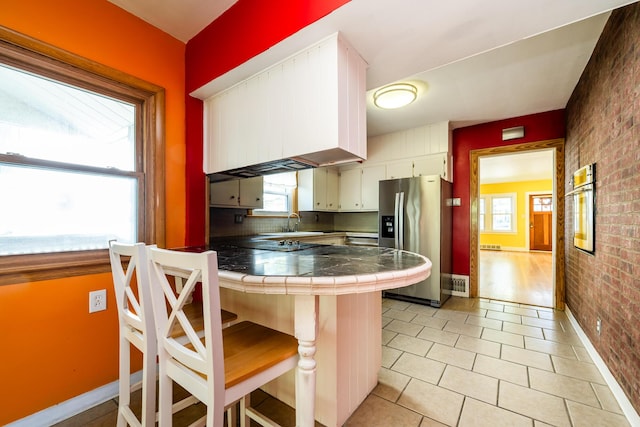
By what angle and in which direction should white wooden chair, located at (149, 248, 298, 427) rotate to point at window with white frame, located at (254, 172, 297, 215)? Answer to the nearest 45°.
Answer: approximately 45° to its left

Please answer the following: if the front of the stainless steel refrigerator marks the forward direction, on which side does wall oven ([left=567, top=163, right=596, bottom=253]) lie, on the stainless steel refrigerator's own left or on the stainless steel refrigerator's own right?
on the stainless steel refrigerator's own left

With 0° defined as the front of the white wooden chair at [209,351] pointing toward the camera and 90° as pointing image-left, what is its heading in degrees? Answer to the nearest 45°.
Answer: approximately 225°

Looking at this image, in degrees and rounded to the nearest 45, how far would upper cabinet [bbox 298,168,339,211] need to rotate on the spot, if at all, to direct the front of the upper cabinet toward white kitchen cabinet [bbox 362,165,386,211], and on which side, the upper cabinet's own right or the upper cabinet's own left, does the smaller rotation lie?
approximately 45° to the upper cabinet's own left

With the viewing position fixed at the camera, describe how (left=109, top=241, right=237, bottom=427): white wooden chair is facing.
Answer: facing away from the viewer and to the right of the viewer

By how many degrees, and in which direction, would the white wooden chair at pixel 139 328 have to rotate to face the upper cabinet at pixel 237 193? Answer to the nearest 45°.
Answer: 0° — it already faces it

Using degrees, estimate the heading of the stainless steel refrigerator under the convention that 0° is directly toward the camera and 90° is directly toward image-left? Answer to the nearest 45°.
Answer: approximately 45°
